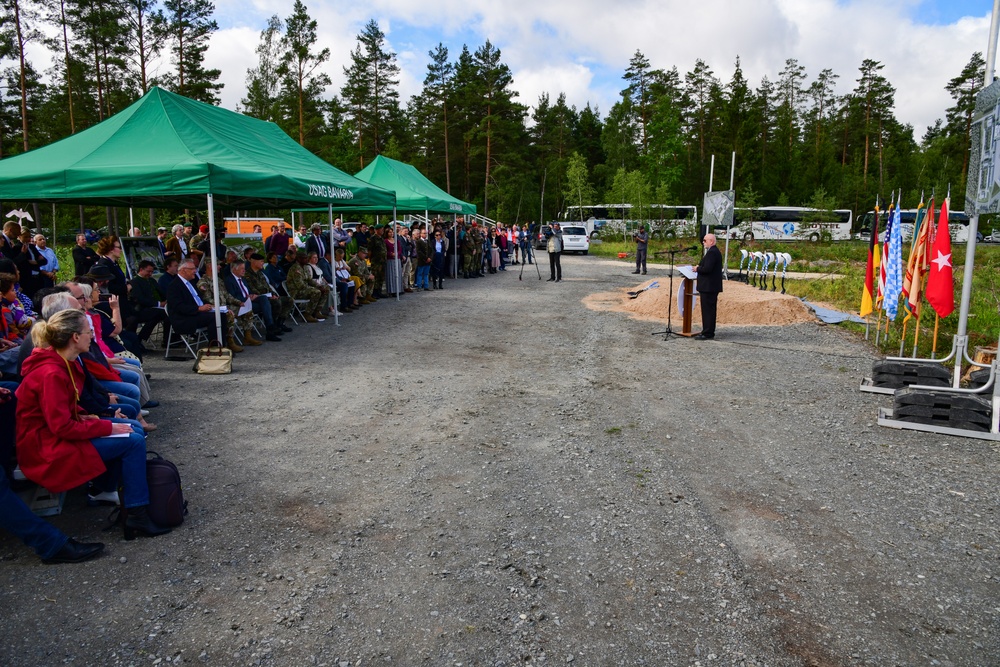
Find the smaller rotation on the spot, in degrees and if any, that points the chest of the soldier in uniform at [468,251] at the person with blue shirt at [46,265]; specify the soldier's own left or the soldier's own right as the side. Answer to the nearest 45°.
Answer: approximately 90° to the soldier's own right

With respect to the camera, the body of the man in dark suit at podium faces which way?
to the viewer's left

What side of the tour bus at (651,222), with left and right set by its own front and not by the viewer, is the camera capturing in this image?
left

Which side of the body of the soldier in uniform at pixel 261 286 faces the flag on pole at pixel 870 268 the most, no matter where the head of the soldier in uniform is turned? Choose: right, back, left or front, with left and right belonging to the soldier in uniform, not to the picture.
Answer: front

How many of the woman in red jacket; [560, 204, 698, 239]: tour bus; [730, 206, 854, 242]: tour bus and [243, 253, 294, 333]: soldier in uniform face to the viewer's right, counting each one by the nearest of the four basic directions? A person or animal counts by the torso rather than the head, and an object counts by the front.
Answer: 2

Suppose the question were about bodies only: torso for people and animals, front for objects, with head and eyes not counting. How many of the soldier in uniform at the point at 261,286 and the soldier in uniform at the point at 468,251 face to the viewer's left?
0

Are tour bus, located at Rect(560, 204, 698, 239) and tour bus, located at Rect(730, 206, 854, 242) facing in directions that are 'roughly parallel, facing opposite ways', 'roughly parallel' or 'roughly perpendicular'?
roughly parallel

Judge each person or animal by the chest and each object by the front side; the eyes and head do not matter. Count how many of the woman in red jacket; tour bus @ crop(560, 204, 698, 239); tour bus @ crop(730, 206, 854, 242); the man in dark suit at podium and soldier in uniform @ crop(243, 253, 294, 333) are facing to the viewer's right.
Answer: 2

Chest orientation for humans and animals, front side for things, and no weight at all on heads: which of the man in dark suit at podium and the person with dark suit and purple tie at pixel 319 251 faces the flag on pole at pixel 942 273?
the person with dark suit and purple tie

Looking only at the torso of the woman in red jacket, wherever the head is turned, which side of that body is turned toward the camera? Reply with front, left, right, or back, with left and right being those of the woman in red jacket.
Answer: right

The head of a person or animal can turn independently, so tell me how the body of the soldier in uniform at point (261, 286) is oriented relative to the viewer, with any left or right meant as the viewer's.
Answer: facing to the right of the viewer

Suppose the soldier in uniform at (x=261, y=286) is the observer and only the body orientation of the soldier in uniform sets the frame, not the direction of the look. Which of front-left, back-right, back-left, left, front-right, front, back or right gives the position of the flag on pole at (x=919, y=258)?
front-right

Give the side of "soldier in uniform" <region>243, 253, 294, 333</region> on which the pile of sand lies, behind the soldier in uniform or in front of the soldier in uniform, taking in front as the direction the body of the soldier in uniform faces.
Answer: in front

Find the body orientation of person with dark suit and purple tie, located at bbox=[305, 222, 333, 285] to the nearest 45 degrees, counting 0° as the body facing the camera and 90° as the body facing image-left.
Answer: approximately 315°

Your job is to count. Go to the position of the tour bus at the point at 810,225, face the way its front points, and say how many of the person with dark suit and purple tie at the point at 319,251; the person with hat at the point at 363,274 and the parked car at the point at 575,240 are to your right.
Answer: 0

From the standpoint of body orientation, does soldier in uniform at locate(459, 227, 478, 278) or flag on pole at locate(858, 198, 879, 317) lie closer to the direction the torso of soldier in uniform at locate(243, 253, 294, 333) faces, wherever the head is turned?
the flag on pole

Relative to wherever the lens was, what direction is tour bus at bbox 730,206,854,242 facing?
facing to the left of the viewer

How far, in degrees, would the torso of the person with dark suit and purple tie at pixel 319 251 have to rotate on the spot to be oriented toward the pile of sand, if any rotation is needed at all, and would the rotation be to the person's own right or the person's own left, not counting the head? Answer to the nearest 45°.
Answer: approximately 45° to the person's own left
